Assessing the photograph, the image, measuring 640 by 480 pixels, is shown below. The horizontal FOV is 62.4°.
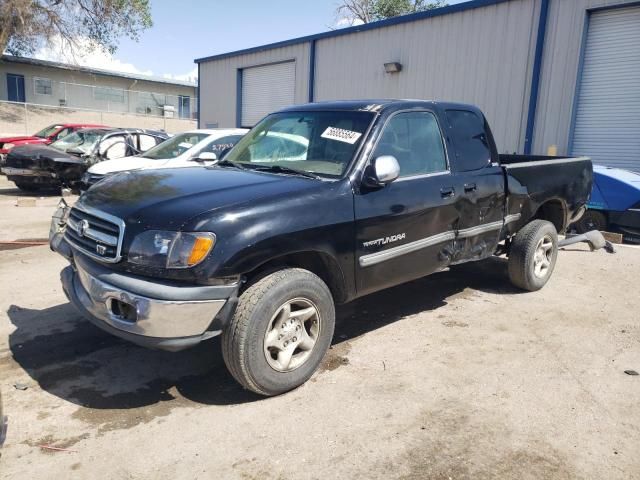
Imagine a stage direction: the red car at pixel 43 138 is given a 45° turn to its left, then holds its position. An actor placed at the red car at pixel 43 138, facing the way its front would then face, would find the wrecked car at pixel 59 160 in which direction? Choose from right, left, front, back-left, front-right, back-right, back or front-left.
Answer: front

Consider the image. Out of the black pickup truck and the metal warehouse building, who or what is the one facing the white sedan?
the metal warehouse building

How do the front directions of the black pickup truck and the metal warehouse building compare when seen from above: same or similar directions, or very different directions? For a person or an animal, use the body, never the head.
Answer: same or similar directions

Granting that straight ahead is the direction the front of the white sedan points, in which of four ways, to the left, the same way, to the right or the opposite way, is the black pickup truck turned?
the same way

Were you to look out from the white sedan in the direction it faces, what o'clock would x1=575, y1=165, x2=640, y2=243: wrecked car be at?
The wrecked car is roughly at 8 o'clock from the white sedan.

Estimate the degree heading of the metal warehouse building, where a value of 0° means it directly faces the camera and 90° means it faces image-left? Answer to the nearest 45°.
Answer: approximately 45°

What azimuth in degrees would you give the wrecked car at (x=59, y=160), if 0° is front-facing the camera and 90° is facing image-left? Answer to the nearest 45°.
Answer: approximately 45°

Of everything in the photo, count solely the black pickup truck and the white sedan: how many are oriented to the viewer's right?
0

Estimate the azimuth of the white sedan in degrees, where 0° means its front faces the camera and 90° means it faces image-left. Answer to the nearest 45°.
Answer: approximately 45°

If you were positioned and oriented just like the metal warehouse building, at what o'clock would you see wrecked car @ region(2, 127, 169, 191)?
The wrecked car is roughly at 1 o'clock from the metal warehouse building.

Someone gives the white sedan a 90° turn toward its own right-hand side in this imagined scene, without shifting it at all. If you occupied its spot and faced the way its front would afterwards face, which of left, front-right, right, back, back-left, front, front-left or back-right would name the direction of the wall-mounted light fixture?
right

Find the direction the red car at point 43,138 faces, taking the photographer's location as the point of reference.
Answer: facing the viewer and to the left of the viewer

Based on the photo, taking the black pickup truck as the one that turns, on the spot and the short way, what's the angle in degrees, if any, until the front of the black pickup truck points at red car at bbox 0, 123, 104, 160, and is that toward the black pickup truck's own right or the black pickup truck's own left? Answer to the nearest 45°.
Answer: approximately 90° to the black pickup truck's own right

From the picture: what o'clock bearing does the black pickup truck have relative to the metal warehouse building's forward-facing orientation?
The black pickup truck is roughly at 11 o'clock from the metal warehouse building.

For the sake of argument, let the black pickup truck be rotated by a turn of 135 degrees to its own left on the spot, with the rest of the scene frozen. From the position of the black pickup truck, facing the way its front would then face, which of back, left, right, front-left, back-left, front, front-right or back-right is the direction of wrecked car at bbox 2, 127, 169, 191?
back-left
